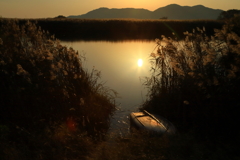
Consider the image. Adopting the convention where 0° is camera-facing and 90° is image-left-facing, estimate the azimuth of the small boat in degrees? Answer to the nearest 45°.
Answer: approximately 315°
